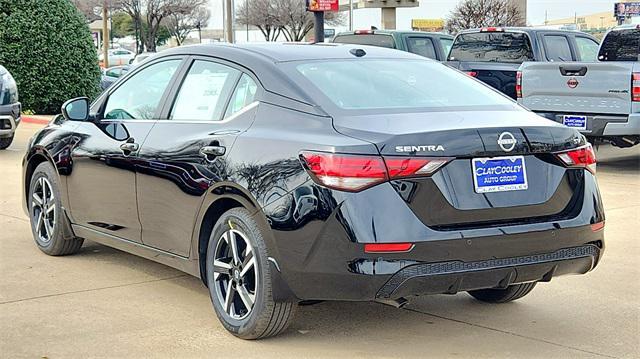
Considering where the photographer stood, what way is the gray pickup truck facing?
facing away from the viewer and to the right of the viewer

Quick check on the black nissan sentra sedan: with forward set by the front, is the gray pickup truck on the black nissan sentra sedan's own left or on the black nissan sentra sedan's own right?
on the black nissan sentra sedan's own right

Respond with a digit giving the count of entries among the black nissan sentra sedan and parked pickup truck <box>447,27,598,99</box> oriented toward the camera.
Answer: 0

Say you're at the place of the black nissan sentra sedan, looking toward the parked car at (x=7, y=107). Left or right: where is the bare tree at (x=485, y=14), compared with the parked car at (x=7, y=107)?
right

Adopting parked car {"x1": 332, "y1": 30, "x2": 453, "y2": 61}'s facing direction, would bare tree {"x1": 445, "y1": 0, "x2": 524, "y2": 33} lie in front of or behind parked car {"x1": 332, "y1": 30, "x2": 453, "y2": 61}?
in front

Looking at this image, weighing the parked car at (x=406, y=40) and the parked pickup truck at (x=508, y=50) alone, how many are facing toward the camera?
0

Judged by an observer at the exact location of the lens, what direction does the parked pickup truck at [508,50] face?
facing away from the viewer and to the right of the viewer

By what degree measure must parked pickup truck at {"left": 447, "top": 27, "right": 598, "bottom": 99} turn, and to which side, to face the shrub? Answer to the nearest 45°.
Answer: approximately 90° to its left

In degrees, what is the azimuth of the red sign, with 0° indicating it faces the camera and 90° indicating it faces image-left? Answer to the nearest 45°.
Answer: approximately 0°

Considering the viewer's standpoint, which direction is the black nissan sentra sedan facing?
facing away from the viewer and to the left of the viewer

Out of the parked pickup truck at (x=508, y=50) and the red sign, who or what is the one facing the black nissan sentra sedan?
the red sign
